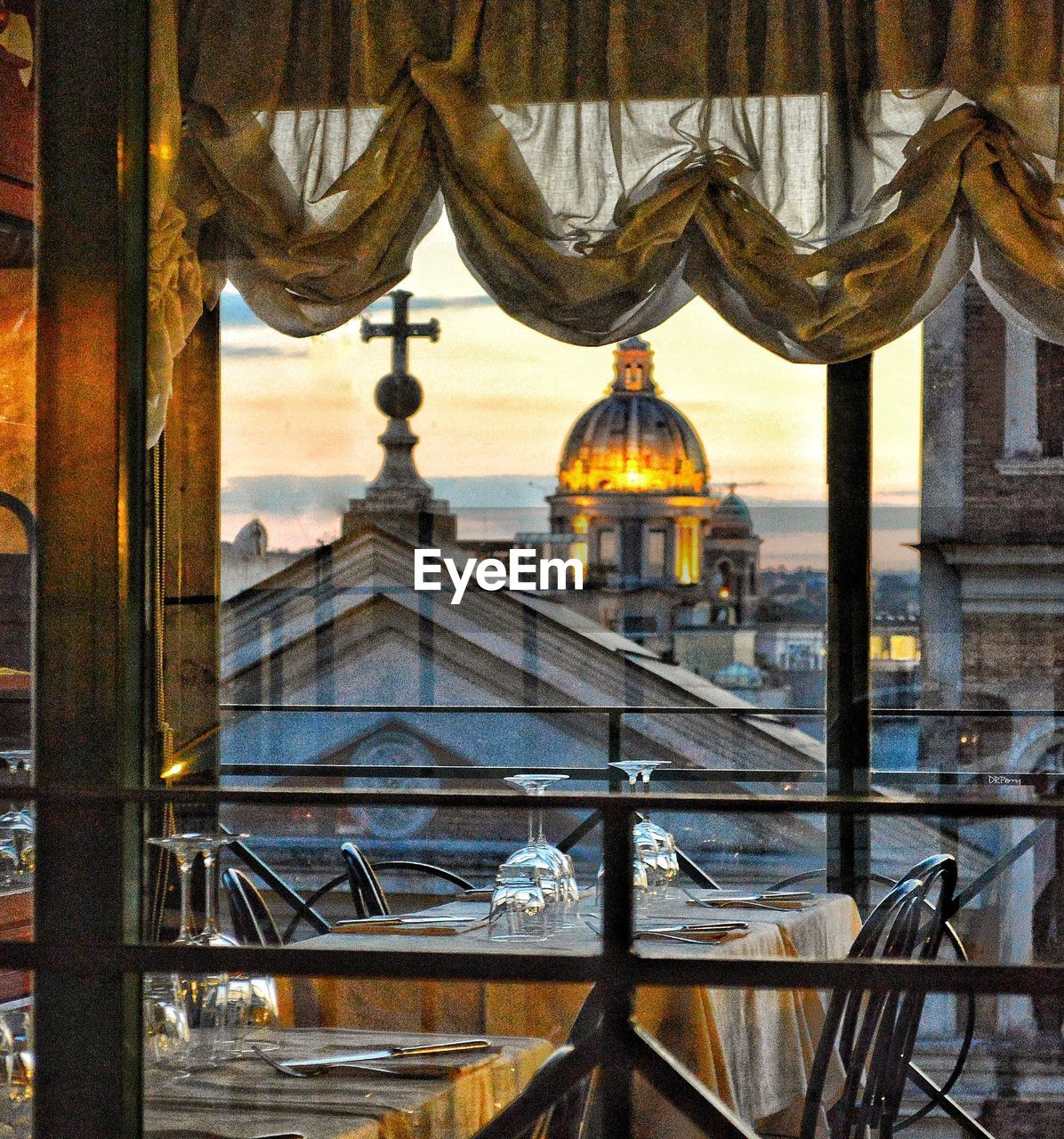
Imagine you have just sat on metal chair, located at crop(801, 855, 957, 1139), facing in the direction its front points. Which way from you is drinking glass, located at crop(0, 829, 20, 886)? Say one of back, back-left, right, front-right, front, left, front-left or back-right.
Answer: front-left

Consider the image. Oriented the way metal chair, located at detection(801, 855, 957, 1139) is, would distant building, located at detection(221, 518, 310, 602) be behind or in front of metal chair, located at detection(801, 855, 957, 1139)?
in front

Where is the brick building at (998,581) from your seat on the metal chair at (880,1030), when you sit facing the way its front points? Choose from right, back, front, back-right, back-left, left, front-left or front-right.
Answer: front-right

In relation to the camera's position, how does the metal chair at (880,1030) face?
facing away from the viewer and to the left of the viewer

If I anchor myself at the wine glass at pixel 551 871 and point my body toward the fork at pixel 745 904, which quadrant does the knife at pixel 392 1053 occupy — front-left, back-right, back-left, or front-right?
back-right
